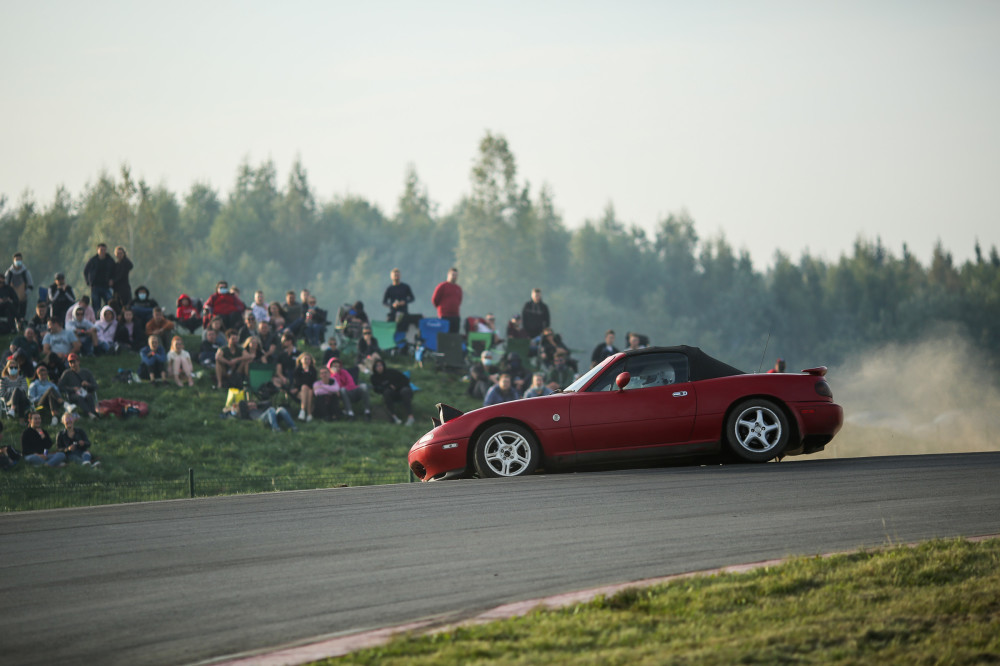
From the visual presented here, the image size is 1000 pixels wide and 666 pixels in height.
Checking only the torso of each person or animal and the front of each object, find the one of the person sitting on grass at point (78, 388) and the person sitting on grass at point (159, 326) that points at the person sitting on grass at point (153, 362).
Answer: the person sitting on grass at point (159, 326)

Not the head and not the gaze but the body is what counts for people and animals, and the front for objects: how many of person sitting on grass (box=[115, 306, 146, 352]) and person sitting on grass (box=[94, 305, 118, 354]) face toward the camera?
2

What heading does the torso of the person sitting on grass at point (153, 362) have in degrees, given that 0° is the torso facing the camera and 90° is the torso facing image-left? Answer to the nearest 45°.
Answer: approximately 0°

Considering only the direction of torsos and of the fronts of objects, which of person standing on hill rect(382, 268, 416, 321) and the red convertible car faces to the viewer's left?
the red convertible car

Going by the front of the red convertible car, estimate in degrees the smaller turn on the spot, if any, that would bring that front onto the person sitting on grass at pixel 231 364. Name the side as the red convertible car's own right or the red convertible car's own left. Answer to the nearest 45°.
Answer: approximately 45° to the red convertible car's own right

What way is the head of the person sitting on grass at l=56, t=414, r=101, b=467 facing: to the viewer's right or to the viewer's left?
to the viewer's right

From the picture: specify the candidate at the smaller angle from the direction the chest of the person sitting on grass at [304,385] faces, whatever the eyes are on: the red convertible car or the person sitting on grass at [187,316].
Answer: the red convertible car

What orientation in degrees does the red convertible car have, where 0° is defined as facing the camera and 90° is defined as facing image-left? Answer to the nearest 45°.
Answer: approximately 90°

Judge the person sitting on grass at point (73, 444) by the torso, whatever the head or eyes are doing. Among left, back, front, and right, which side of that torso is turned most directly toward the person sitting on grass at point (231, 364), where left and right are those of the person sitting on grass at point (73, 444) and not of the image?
left
